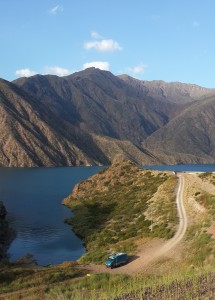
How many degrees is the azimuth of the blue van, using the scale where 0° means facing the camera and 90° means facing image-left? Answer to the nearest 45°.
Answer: approximately 45°
